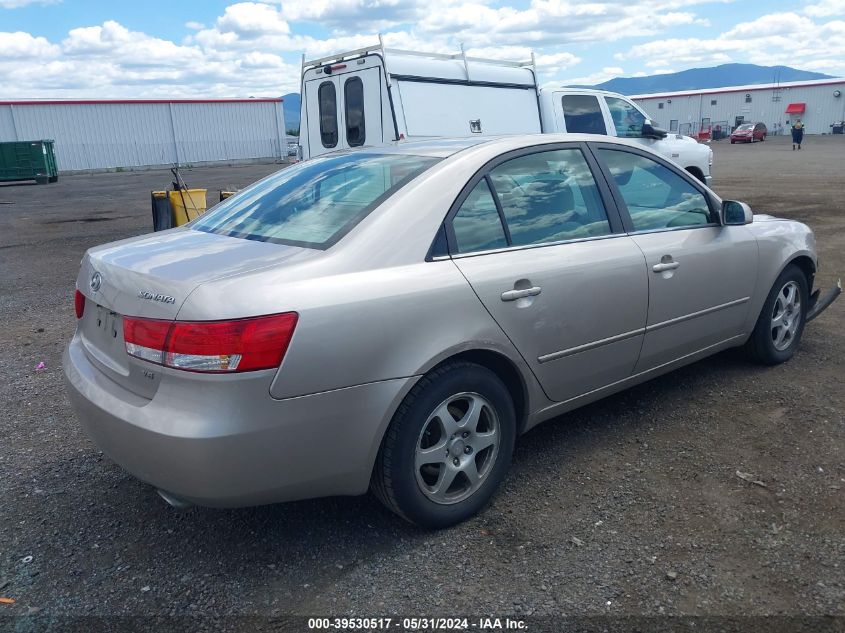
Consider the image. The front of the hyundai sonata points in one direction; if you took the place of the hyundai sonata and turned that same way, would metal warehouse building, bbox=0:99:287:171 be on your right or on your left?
on your left

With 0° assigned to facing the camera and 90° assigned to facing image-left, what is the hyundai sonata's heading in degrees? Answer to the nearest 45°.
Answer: approximately 225°

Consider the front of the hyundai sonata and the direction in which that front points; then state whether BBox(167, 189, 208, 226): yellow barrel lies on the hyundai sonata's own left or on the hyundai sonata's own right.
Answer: on the hyundai sonata's own left

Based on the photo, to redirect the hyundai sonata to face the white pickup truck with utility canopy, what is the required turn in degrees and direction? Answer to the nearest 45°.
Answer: approximately 45° to its left

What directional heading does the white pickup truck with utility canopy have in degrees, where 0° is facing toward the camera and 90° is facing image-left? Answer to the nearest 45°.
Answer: approximately 225°

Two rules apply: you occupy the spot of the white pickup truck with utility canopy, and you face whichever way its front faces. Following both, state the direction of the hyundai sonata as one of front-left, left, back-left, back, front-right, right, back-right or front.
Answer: back-right

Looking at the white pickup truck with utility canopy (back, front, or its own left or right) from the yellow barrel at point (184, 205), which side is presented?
back
